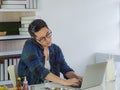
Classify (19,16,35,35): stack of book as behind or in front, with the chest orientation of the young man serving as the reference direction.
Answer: behind

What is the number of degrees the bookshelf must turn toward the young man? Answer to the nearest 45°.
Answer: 0° — it already faces them

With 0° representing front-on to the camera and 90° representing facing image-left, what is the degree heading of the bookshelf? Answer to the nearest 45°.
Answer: approximately 0°

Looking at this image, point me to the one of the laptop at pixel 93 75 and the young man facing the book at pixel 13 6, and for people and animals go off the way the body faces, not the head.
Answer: the laptop

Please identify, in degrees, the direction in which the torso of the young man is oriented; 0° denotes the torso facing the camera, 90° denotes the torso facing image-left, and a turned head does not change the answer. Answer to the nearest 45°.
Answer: approximately 315°

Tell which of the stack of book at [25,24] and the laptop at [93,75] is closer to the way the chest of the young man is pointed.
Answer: the laptop

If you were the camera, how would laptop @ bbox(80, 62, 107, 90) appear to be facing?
facing away from the viewer and to the left of the viewer

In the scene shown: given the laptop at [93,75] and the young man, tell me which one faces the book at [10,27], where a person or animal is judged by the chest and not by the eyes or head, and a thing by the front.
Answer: the laptop

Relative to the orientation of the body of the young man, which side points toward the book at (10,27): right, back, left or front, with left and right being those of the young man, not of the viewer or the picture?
back

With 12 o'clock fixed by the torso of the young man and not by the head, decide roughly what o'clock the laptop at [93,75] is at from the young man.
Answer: The laptop is roughly at 12 o'clock from the young man.
